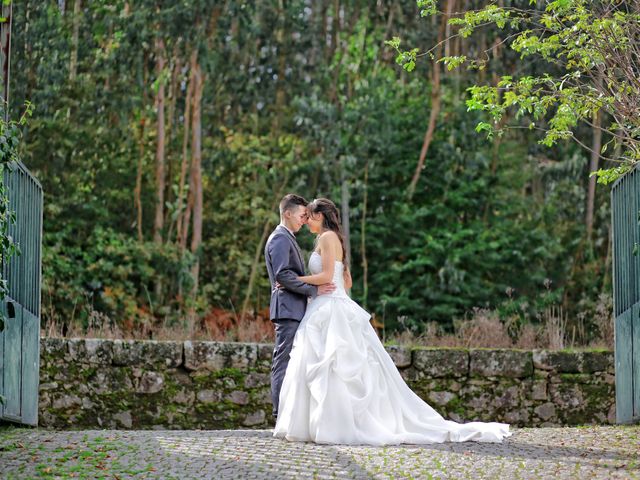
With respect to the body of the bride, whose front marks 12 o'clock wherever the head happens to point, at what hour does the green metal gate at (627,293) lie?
The green metal gate is roughly at 5 o'clock from the bride.

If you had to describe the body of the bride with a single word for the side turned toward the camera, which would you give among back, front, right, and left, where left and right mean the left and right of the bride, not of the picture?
left

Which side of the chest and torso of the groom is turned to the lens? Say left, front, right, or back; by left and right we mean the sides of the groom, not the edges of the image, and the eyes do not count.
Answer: right

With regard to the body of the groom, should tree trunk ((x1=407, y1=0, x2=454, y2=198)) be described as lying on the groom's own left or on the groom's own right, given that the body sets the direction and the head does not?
on the groom's own left

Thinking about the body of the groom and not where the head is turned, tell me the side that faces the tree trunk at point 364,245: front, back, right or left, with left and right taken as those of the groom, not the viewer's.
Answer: left

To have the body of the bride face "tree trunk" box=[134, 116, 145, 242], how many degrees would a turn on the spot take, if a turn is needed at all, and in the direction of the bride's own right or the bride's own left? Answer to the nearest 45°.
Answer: approximately 90° to the bride's own right

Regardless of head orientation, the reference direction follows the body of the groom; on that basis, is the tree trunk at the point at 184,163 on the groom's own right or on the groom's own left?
on the groom's own left

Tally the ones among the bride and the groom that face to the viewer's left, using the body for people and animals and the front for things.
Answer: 1

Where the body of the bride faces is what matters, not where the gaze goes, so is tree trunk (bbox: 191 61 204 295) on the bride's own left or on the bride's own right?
on the bride's own right
